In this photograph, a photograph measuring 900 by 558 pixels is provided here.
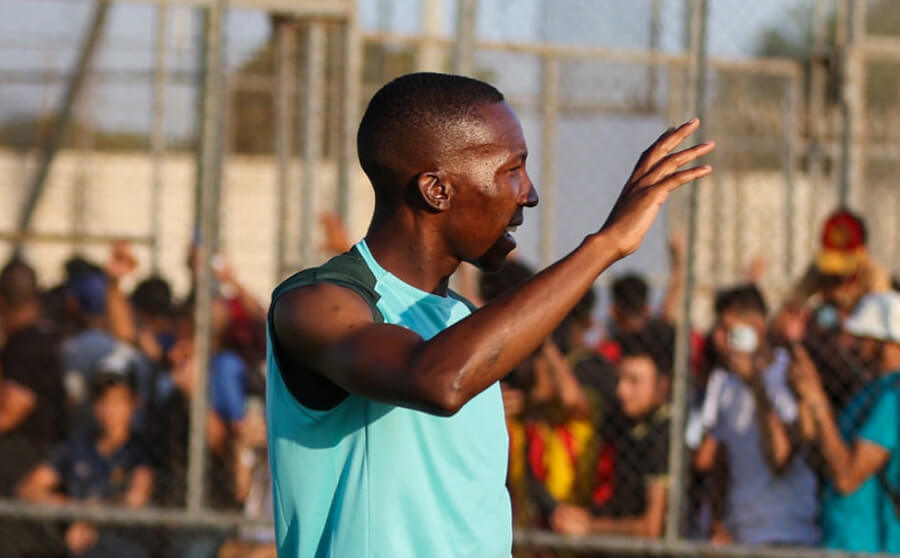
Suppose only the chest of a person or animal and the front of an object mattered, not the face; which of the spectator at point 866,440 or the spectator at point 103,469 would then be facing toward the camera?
the spectator at point 103,469

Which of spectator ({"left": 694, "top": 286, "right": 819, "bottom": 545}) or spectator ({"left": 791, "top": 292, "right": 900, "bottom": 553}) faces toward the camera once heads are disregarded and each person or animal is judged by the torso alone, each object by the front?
spectator ({"left": 694, "top": 286, "right": 819, "bottom": 545})

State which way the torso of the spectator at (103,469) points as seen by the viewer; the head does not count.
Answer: toward the camera

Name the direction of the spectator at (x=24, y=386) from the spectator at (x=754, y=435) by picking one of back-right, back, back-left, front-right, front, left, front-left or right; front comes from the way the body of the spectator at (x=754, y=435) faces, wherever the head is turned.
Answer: right

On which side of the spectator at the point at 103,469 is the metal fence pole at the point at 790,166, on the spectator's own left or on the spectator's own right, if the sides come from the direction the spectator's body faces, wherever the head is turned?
on the spectator's own left

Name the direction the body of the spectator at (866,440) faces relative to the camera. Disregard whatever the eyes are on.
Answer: to the viewer's left

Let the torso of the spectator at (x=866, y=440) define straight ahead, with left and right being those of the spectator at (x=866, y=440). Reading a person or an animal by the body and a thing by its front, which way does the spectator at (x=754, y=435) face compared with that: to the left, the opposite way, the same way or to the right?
to the left

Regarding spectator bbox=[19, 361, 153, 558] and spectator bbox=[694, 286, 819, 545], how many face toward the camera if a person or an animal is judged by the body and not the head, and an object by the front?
2

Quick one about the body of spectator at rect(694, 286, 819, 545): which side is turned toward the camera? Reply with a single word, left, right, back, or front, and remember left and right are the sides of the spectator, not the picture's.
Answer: front
